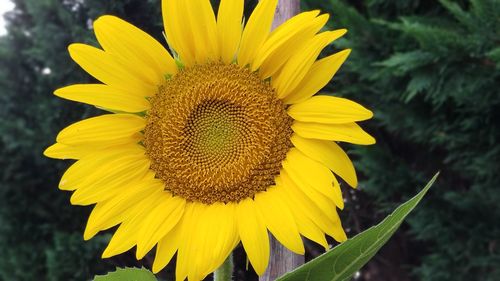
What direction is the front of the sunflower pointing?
toward the camera
